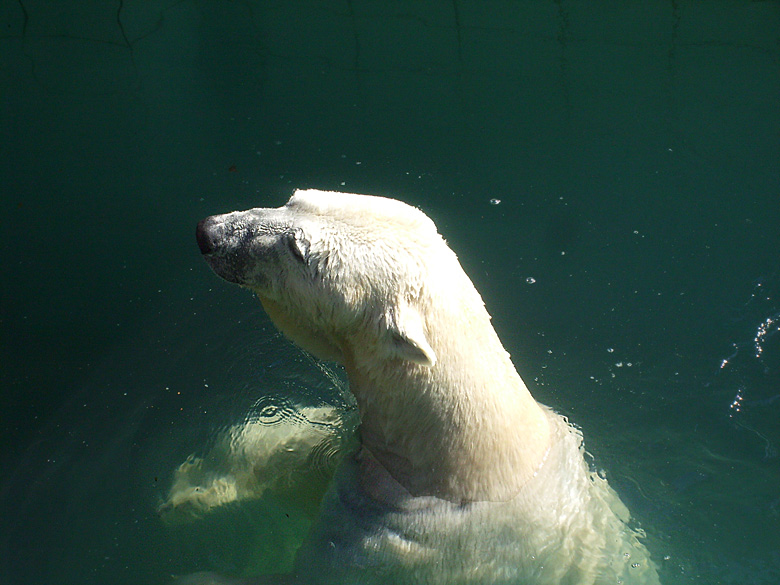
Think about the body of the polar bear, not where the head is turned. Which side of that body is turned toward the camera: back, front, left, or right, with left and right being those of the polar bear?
left
